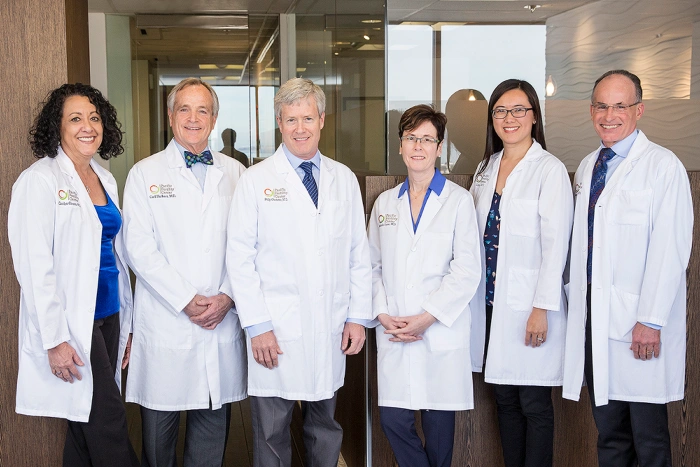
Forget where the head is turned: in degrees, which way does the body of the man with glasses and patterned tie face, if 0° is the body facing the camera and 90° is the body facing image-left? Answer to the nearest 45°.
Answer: approximately 45°

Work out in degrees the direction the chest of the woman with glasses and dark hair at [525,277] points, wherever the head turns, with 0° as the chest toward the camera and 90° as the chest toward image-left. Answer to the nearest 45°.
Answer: approximately 45°

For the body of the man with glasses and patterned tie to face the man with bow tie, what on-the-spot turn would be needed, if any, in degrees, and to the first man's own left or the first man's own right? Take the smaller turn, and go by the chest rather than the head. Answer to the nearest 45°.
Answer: approximately 45° to the first man's own right
